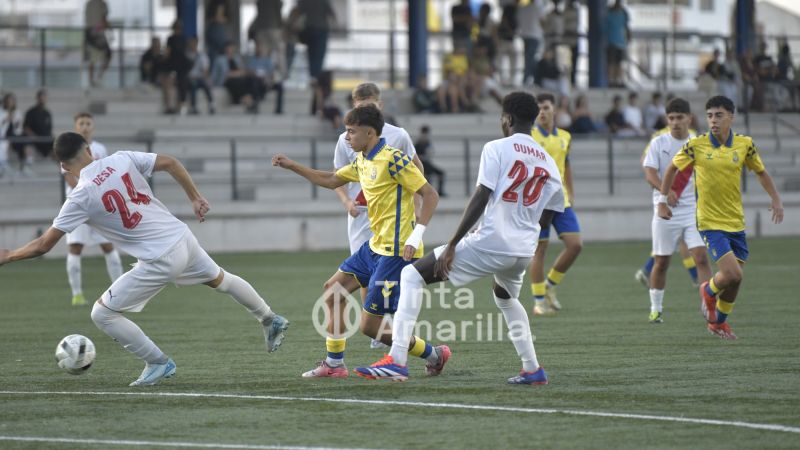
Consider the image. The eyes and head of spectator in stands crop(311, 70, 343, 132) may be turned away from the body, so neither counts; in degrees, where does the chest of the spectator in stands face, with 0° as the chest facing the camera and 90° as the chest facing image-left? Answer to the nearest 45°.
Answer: approximately 315°

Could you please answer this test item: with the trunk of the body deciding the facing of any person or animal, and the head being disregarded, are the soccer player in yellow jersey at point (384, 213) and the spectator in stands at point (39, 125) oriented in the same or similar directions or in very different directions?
same or similar directions

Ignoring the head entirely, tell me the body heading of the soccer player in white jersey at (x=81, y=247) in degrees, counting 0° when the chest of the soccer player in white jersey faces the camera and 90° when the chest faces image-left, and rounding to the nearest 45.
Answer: approximately 0°

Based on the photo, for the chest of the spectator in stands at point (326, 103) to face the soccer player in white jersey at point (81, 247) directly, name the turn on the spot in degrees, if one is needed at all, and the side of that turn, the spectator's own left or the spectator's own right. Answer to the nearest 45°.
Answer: approximately 45° to the spectator's own right

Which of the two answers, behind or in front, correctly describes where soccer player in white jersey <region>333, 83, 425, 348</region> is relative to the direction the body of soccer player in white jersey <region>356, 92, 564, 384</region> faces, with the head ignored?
in front

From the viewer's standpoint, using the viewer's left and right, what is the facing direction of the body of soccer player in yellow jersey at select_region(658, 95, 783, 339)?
facing the viewer

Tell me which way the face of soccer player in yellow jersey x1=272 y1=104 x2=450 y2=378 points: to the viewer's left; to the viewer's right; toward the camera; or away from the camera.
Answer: to the viewer's left

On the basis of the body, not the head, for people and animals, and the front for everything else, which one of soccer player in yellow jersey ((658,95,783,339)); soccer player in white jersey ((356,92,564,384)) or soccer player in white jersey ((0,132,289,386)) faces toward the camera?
the soccer player in yellow jersey

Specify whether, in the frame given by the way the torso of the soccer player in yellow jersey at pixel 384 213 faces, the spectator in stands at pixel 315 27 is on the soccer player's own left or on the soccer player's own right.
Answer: on the soccer player's own right

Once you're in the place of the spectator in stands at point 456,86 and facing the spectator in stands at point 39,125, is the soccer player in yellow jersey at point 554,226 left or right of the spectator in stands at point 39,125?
left

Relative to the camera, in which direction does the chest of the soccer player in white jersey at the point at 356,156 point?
toward the camera

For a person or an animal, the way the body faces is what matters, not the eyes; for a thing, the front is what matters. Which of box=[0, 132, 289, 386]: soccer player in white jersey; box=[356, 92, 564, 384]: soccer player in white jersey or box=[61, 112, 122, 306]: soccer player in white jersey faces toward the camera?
box=[61, 112, 122, 306]: soccer player in white jersey

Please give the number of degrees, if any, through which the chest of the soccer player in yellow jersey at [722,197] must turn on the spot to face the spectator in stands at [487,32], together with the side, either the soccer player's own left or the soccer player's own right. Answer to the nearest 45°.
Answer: approximately 180°

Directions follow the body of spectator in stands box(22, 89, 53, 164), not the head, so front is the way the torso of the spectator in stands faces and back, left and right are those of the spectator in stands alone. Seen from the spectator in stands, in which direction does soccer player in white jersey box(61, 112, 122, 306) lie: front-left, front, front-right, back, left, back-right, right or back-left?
front-left

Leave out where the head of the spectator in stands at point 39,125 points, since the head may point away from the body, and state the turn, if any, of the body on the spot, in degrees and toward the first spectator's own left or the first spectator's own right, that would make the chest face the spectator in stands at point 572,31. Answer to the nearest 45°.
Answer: approximately 90° to the first spectator's own left
